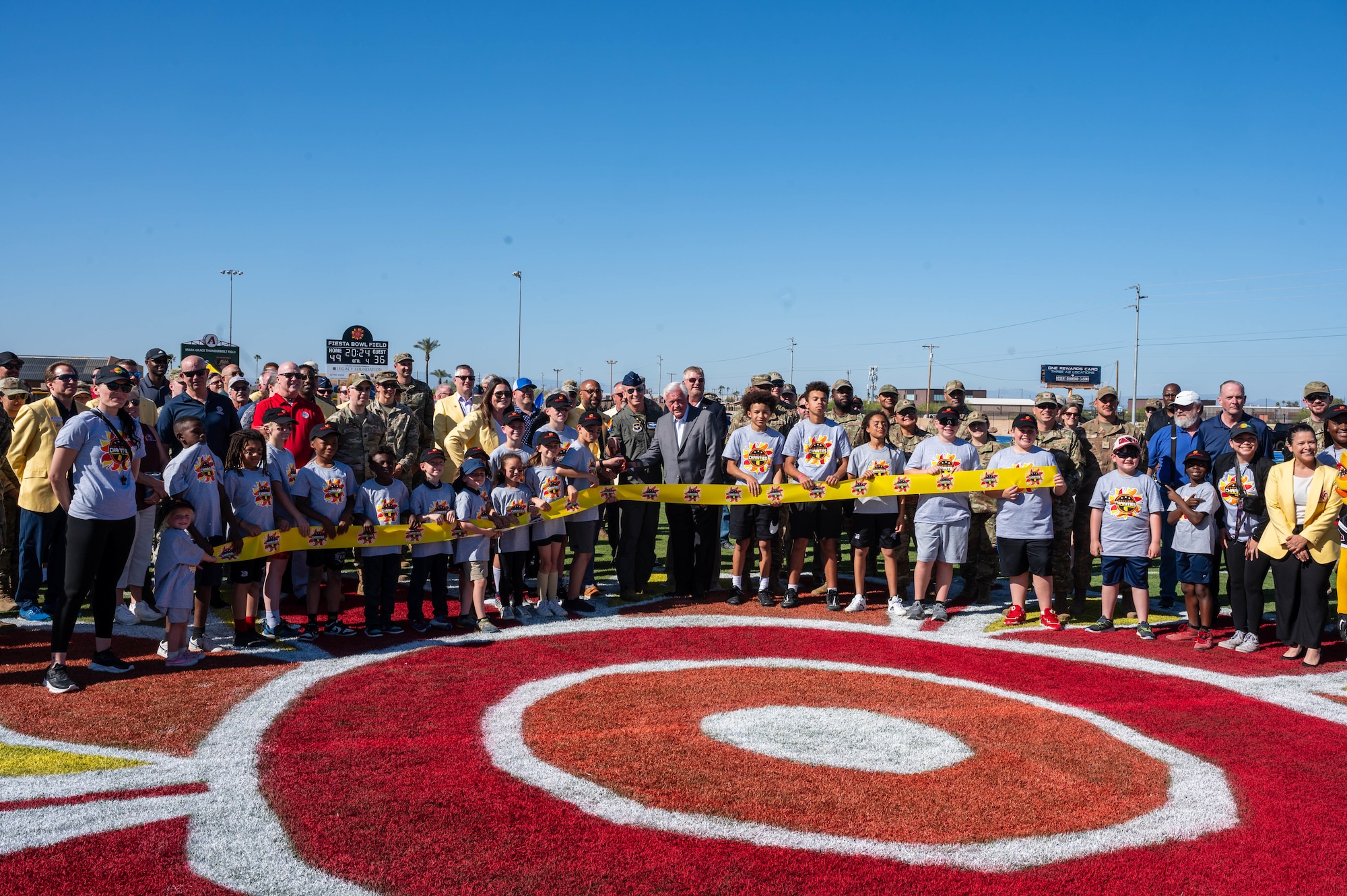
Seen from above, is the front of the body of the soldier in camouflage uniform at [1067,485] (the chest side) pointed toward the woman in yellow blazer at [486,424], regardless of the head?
no

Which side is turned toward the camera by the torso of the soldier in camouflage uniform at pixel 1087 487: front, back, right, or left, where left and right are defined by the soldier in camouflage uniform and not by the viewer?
front

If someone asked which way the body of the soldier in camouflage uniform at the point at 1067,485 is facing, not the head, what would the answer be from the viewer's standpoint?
toward the camera

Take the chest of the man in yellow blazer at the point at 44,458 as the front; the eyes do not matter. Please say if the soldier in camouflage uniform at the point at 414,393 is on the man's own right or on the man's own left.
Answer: on the man's own left

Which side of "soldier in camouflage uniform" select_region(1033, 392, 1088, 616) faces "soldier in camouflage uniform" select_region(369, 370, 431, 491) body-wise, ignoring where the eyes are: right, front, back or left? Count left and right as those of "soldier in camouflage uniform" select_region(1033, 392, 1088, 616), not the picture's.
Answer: right

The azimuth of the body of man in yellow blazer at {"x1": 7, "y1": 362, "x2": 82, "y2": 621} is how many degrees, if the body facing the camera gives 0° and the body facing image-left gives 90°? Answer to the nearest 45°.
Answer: approximately 315°

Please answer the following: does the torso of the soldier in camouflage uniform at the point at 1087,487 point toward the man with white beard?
no

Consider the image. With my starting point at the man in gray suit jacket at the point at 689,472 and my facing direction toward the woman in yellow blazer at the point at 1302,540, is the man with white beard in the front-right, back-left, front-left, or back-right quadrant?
front-left

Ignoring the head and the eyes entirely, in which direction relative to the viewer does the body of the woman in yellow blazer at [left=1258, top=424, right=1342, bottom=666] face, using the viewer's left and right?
facing the viewer

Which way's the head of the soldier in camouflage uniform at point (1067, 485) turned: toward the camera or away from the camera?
toward the camera

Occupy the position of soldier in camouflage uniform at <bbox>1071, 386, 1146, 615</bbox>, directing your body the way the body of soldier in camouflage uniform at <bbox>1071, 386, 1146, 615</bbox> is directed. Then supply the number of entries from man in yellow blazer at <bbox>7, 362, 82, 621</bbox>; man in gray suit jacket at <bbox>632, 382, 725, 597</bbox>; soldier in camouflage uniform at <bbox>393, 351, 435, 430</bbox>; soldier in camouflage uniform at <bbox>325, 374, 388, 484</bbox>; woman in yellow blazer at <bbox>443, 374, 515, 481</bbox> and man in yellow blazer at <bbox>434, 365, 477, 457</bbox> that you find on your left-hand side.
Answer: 0

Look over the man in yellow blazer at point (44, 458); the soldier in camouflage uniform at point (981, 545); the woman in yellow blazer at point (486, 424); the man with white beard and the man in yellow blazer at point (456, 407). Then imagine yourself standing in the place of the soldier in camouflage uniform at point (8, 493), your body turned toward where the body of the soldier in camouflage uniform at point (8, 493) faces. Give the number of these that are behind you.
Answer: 0

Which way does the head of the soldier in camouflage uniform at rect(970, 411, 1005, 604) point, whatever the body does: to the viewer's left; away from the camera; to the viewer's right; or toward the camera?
toward the camera

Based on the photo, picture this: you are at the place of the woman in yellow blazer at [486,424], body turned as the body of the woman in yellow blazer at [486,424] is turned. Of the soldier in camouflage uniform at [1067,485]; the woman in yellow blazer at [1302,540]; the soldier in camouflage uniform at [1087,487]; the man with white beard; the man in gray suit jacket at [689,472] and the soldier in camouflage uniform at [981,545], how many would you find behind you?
0

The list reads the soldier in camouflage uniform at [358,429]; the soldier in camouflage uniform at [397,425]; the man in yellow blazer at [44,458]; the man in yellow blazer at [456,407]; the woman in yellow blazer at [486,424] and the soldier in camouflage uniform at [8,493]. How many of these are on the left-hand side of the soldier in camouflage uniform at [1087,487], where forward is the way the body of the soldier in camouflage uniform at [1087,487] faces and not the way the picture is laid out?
0

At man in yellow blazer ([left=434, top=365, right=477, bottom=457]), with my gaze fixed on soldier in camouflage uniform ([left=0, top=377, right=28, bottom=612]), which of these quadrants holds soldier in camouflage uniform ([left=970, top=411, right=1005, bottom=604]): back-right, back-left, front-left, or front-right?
back-left

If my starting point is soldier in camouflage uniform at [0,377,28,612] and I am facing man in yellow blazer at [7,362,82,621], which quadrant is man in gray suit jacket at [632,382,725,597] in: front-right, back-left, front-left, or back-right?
front-left

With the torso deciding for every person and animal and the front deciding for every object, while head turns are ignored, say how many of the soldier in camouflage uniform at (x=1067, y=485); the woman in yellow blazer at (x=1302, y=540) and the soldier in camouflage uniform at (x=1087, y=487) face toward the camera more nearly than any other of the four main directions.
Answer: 3
